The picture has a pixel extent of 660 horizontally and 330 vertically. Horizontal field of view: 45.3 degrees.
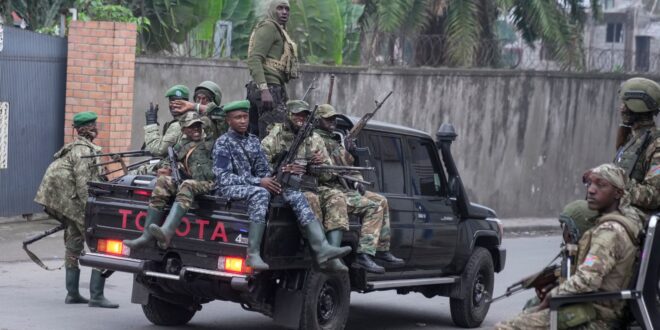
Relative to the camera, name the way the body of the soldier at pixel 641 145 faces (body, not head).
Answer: to the viewer's left

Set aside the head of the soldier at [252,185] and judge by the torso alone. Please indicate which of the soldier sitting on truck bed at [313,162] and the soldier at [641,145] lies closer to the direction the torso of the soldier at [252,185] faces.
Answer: the soldier

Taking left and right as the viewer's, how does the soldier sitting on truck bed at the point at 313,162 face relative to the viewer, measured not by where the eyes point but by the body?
facing the viewer and to the right of the viewer

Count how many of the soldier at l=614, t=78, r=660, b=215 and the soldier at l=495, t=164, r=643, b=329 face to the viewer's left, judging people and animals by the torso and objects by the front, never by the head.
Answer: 2

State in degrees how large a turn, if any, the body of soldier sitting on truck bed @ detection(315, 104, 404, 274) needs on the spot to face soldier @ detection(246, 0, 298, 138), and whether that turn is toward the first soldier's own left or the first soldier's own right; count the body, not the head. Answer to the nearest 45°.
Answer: approximately 180°

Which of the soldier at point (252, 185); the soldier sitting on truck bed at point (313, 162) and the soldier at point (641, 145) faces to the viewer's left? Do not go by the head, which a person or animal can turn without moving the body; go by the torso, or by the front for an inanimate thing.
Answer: the soldier at point (641, 145)

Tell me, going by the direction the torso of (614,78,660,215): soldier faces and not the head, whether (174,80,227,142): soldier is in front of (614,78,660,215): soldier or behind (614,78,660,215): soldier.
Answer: in front

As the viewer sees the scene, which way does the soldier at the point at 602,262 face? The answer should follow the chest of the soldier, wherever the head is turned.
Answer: to the viewer's left

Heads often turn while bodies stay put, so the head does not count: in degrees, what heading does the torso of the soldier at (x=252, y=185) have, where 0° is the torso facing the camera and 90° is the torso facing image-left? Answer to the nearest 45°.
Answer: approximately 315°

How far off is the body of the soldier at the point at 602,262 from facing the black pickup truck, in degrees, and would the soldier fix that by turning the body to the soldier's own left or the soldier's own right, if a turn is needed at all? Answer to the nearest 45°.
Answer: approximately 45° to the soldier's own right
